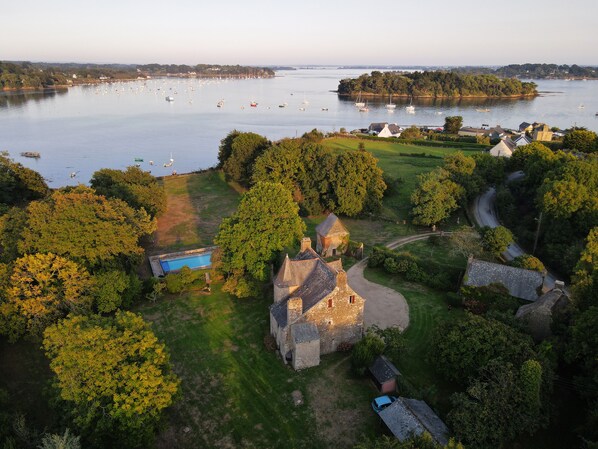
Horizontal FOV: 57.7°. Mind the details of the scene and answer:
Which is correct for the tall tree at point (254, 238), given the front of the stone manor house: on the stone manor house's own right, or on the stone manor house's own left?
on the stone manor house's own left

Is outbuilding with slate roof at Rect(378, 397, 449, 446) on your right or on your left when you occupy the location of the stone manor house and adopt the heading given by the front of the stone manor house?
on your right
